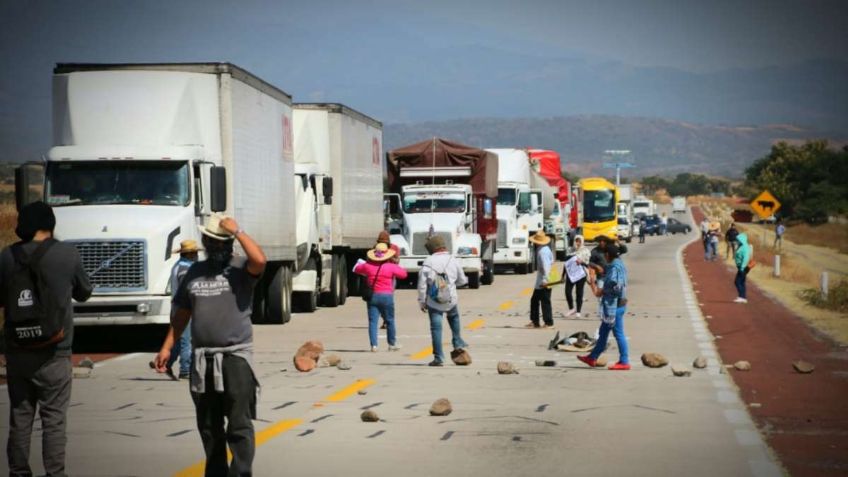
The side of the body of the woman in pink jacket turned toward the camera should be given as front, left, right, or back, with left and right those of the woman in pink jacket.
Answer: back

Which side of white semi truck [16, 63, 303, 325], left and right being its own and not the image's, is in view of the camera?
front

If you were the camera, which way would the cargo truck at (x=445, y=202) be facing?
facing the viewer

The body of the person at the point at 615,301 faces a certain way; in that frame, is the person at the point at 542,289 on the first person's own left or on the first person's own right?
on the first person's own right

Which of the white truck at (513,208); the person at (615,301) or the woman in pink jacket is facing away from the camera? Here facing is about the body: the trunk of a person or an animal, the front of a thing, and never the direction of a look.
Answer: the woman in pink jacket

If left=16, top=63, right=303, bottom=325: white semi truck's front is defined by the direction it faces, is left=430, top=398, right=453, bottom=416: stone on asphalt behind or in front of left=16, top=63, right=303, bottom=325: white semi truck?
in front

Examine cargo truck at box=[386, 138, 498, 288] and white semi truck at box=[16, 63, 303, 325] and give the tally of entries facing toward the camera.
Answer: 2

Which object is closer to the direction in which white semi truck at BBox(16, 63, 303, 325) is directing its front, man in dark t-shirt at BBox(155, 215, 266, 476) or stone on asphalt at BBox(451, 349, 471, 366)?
the man in dark t-shirt

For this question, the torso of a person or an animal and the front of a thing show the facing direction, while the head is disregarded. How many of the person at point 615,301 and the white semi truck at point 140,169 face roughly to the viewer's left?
1

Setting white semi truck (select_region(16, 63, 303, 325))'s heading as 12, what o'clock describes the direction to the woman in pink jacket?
The woman in pink jacket is roughly at 10 o'clock from the white semi truck.

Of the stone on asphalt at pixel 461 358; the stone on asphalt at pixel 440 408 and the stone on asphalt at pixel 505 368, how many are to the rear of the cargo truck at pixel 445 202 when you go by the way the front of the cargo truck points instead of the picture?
0

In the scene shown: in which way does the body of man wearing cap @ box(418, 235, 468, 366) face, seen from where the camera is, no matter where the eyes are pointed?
away from the camera

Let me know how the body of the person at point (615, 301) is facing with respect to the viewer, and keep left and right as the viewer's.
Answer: facing to the left of the viewer

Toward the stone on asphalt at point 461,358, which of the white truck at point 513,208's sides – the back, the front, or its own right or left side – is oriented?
front

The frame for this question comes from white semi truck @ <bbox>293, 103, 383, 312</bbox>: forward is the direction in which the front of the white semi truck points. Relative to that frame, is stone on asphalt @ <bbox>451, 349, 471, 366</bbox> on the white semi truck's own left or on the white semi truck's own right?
on the white semi truck's own left

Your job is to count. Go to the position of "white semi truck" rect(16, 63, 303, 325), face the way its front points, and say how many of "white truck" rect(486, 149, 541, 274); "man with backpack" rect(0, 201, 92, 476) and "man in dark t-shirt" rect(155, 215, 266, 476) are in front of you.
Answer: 2

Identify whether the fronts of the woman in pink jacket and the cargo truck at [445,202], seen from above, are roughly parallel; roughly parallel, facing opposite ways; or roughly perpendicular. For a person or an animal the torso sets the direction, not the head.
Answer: roughly parallel, facing opposite ways

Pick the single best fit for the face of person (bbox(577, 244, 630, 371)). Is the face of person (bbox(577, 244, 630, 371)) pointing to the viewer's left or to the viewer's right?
to the viewer's left

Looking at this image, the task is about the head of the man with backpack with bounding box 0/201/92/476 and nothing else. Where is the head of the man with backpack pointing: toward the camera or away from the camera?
away from the camera

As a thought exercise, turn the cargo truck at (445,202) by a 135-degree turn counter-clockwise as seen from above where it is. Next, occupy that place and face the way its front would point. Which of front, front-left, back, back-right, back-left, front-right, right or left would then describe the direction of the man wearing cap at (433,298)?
back-right

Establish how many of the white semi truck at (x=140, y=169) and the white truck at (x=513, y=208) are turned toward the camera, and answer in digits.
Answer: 2
